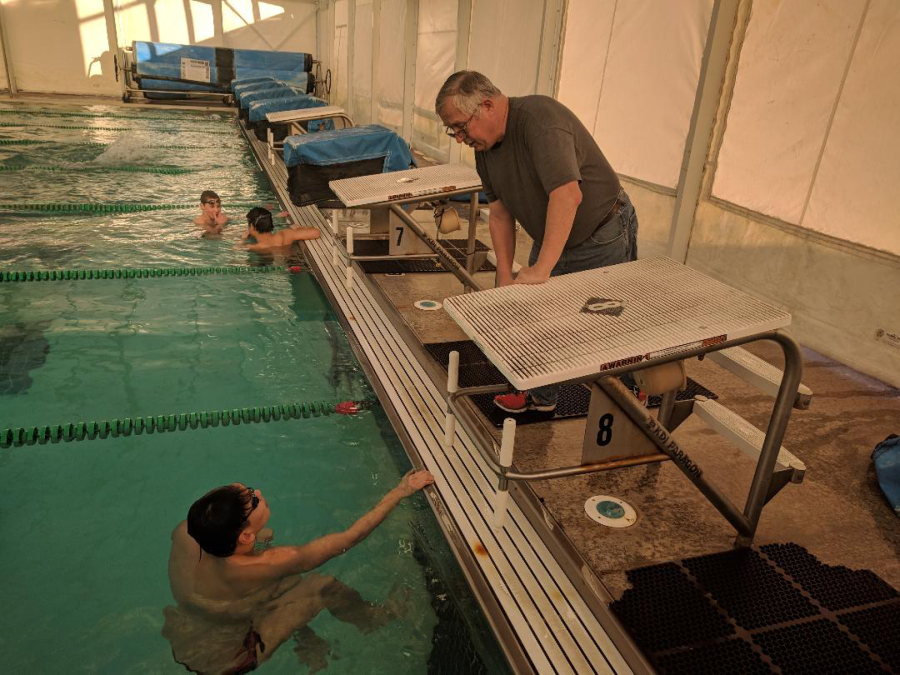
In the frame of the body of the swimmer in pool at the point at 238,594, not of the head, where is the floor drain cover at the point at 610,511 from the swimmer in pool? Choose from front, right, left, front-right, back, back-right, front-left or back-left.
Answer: front-right

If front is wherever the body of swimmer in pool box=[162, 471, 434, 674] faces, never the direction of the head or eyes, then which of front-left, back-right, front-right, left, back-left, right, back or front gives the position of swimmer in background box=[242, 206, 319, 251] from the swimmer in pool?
front-left

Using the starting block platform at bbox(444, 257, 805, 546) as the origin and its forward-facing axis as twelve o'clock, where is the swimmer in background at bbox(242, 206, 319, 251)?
The swimmer in background is roughly at 3 o'clock from the starting block platform.

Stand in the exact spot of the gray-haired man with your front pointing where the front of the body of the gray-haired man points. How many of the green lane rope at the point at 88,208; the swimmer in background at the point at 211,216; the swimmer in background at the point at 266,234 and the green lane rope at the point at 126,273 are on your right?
4

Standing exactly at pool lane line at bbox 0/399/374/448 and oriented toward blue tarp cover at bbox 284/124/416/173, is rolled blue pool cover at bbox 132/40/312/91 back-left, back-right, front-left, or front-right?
front-left

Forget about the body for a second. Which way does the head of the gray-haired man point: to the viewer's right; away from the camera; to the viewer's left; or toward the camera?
to the viewer's left

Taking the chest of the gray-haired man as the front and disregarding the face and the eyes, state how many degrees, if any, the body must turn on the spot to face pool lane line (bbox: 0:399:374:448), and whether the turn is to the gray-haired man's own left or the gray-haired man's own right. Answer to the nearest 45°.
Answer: approximately 45° to the gray-haired man's own right

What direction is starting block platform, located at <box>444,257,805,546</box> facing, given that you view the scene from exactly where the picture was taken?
facing the viewer and to the left of the viewer

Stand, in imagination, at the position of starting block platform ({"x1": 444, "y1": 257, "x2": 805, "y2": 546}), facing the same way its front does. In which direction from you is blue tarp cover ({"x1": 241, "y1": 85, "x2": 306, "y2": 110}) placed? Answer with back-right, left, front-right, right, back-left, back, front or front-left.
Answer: right

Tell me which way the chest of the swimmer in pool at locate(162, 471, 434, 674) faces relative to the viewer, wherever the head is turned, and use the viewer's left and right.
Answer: facing away from the viewer and to the right of the viewer

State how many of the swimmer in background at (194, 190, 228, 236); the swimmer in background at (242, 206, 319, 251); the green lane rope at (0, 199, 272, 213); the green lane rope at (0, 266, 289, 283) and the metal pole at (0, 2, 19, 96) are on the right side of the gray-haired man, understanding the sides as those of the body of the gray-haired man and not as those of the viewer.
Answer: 5

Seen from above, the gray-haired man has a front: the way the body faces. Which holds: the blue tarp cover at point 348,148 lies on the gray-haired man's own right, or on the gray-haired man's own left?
on the gray-haired man's own right

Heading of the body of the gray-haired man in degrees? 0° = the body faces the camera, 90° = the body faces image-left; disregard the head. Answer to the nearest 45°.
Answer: approximately 45°

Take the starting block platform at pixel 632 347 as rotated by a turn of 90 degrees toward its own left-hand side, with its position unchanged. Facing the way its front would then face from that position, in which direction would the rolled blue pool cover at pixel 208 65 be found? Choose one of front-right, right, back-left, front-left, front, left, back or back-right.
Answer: back

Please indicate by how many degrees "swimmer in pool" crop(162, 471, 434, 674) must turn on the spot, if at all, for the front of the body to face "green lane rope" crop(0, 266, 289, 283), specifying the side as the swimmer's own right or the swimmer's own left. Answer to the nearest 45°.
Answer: approximately 45° to the swimmer's own left

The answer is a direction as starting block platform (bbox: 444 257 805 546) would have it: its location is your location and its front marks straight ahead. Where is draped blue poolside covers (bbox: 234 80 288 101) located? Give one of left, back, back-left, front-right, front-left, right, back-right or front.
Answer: right

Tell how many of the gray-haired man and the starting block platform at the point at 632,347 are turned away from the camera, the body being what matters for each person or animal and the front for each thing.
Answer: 0
